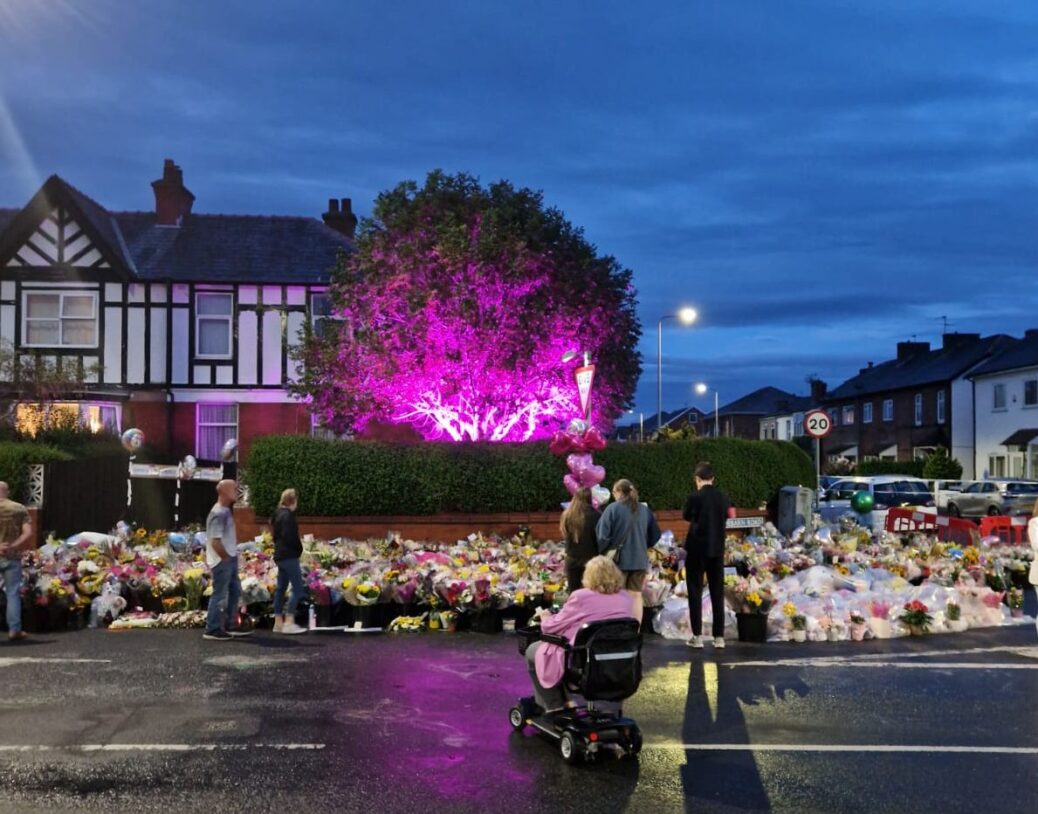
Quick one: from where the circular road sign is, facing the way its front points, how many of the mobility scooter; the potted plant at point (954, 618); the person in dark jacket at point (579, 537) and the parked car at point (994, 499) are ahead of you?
3

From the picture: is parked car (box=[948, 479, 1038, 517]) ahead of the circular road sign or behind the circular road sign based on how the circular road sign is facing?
behind

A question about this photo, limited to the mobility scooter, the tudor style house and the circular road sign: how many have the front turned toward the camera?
2

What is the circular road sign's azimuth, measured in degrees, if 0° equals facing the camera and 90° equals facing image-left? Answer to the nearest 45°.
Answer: approximately 0°

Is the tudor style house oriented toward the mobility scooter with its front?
yes

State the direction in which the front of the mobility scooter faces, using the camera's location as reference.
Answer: facing away from the viewer and to the left of the viewer

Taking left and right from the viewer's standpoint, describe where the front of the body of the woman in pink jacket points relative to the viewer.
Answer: facing away from the viewer and to the left of the viewer

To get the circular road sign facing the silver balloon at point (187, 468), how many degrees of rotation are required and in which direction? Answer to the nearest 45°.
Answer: approximately 90° to its right

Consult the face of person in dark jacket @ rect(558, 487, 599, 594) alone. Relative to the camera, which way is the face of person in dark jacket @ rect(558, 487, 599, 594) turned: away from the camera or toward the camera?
away from the camera

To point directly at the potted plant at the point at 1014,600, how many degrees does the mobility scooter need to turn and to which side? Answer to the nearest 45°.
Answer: approximately 90° to its right
